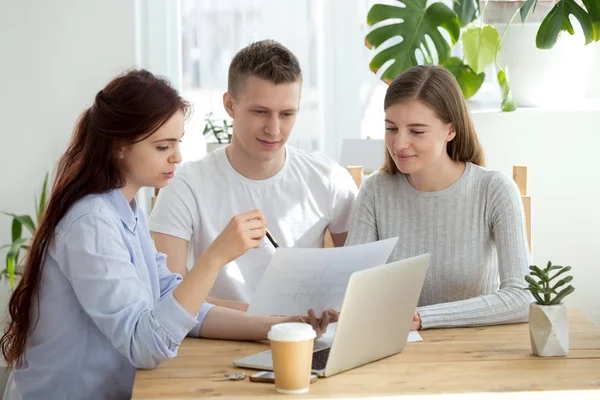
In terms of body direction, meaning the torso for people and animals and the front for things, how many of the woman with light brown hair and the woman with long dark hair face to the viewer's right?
1

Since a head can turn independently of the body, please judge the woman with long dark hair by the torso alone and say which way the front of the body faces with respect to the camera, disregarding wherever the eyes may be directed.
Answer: to the viewer's right

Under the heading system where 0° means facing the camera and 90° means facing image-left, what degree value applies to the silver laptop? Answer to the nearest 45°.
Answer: approximately 135°

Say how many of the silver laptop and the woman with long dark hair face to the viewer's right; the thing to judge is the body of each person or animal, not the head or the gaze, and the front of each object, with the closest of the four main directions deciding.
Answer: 1

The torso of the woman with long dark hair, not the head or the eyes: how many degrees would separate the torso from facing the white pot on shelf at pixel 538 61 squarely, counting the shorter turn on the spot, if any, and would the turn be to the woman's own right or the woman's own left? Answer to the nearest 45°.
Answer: approximately 45° to the woman's own left

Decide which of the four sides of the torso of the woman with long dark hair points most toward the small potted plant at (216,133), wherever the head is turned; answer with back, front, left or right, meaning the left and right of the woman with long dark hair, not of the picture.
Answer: left

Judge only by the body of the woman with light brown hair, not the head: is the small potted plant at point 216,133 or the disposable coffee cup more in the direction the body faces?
the disposable coffee cup

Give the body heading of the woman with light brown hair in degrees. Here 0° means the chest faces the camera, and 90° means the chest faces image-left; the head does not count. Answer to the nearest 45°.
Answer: approximately 45°

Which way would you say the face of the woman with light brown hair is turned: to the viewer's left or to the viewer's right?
to the viewer's left
